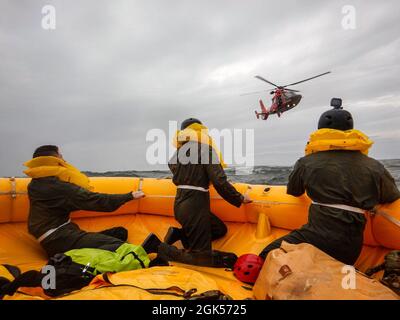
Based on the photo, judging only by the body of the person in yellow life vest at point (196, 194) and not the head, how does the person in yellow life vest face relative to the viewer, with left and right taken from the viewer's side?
facing away from the viewer and to the right of the viewer

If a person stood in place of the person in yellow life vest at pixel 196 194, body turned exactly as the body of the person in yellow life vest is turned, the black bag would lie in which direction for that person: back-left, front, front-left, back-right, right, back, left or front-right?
back

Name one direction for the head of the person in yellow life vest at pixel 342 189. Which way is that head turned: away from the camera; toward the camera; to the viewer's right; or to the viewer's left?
away from the camera

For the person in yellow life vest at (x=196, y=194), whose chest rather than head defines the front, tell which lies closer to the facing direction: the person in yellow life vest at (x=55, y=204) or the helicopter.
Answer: the helicopter

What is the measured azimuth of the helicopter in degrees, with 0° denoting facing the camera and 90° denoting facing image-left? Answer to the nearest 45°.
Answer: approximately 315°

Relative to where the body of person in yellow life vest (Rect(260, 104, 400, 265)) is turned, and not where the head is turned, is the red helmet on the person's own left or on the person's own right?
on the person's own left

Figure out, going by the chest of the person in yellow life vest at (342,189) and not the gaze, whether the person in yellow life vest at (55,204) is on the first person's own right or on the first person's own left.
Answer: on the first person's own left

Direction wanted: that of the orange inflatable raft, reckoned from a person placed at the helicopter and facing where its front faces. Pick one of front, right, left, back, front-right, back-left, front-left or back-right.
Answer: front-right

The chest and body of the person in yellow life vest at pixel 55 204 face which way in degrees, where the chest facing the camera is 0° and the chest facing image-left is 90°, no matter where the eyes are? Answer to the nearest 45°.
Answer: approximately 225°

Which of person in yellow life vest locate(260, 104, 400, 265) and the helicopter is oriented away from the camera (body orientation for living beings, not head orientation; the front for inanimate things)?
the person in yellow life vest

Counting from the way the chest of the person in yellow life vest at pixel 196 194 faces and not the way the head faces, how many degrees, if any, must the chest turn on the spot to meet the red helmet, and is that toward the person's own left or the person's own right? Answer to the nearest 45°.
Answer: approximately 90° to the person's own right

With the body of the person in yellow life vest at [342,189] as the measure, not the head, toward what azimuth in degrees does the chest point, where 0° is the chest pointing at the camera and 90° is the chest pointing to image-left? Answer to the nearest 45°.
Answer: approximately 180°

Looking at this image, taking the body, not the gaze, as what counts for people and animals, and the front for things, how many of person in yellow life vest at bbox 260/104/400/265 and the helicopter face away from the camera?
1

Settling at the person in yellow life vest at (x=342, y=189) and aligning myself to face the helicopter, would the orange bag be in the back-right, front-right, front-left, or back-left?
back-left
